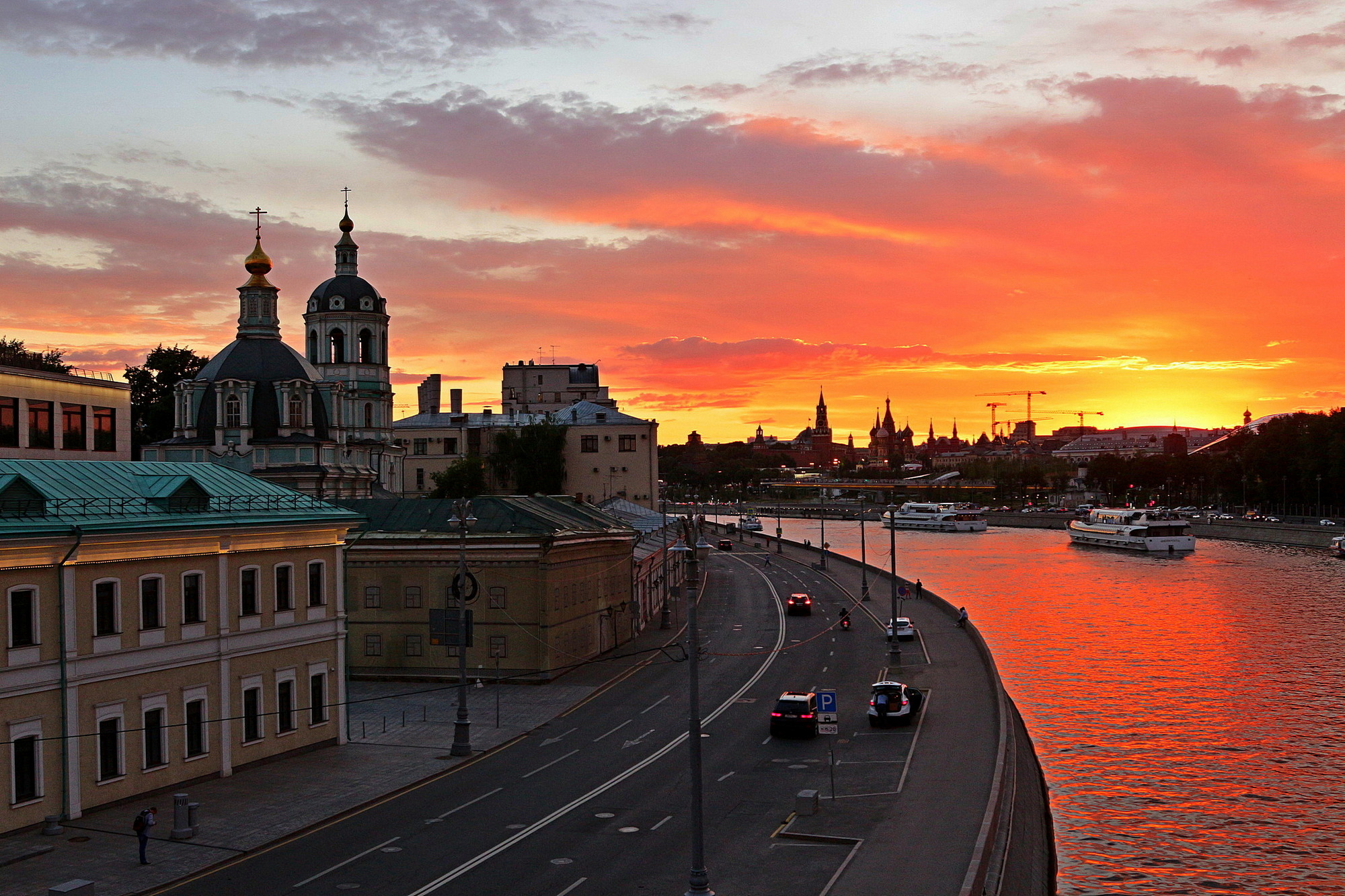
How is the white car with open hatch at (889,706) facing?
away from the camera

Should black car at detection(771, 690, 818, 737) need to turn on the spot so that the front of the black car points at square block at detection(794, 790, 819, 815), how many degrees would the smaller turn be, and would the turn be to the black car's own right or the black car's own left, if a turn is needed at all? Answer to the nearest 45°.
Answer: approximately 180°

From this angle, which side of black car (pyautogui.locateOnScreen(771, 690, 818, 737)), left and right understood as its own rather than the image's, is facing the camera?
back

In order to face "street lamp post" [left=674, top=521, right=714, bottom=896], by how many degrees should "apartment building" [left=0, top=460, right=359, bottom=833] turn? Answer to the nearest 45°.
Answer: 0° — it already faces it
